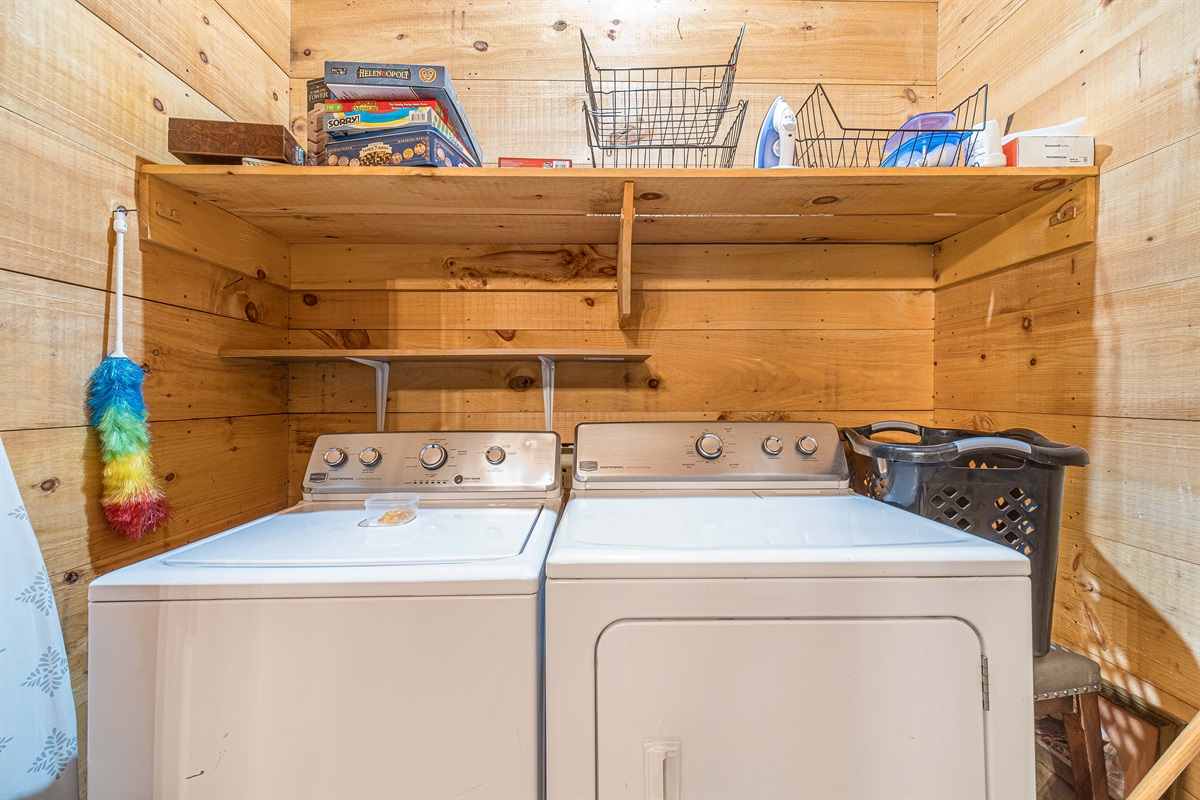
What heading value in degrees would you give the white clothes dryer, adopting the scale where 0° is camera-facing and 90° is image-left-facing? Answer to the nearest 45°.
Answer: approximately 0°

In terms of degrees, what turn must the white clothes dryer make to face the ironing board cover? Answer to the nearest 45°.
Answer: approximately 90° to its right

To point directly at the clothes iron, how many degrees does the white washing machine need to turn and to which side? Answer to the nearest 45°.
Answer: approximately 90° to its left

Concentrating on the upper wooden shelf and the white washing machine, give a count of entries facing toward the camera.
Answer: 2

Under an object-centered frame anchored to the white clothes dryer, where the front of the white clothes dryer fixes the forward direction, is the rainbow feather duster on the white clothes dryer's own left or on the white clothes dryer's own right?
on the white clothes dryer's own right

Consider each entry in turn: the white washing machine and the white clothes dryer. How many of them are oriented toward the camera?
2

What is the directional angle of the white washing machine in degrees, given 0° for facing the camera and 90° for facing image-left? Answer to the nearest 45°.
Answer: approximately 0°
